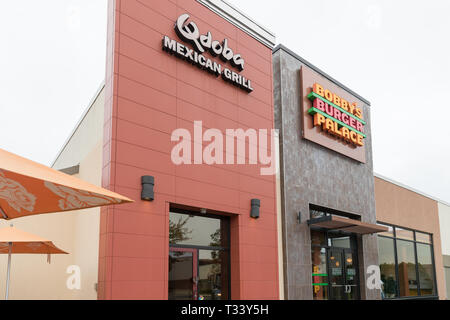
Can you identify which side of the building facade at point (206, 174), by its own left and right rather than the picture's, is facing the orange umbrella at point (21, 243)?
right

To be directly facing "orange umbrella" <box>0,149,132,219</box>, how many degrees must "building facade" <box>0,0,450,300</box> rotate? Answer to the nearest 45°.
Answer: approximately 45° to its right

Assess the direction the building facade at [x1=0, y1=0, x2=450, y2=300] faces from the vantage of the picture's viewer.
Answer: facing the viewer and to the right of the viewer
